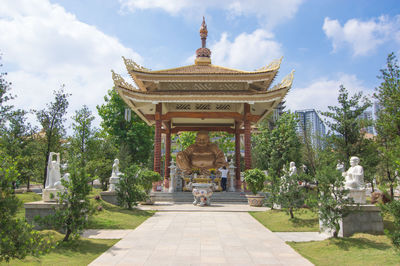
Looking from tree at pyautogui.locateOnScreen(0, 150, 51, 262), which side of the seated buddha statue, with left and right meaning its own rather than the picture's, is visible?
front

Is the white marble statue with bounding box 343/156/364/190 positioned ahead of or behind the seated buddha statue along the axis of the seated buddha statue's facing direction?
ahead

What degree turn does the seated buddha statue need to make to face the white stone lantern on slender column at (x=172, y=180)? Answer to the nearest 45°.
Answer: approximately 45° to its right

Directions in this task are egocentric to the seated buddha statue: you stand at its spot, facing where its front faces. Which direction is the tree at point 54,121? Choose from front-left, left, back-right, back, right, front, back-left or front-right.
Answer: front-right

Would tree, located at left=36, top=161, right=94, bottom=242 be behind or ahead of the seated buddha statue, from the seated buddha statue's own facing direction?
ahead

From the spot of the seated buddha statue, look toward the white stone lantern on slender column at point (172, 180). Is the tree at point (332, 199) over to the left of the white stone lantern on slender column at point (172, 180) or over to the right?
left

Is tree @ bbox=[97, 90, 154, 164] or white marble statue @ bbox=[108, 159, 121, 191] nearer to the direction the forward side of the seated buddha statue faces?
the white marble statue

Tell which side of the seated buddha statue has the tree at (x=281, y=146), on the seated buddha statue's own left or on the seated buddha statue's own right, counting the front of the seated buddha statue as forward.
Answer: on the seated buddha statue's own left

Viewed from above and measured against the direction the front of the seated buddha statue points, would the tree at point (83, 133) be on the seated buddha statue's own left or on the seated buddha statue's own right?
on the seated buddha statue's own right

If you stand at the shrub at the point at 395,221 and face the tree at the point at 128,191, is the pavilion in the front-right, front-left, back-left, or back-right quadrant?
front-right

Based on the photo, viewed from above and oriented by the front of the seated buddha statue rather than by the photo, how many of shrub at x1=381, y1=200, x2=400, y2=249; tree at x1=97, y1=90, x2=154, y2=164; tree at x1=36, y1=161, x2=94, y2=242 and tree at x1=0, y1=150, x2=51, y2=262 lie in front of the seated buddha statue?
3

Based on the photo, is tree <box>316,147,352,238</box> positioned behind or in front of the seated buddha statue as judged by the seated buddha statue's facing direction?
in front

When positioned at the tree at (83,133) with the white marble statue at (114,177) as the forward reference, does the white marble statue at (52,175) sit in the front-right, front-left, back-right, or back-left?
front-right

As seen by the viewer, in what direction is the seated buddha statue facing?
toward the camera

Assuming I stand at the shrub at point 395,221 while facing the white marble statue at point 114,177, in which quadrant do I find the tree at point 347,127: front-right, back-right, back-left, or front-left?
front-right
